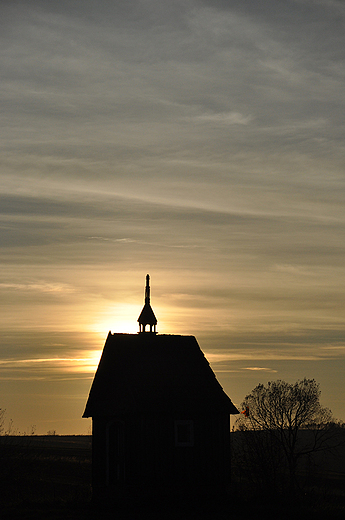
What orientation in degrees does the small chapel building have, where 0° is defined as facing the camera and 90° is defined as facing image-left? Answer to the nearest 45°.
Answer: approximately 0°
